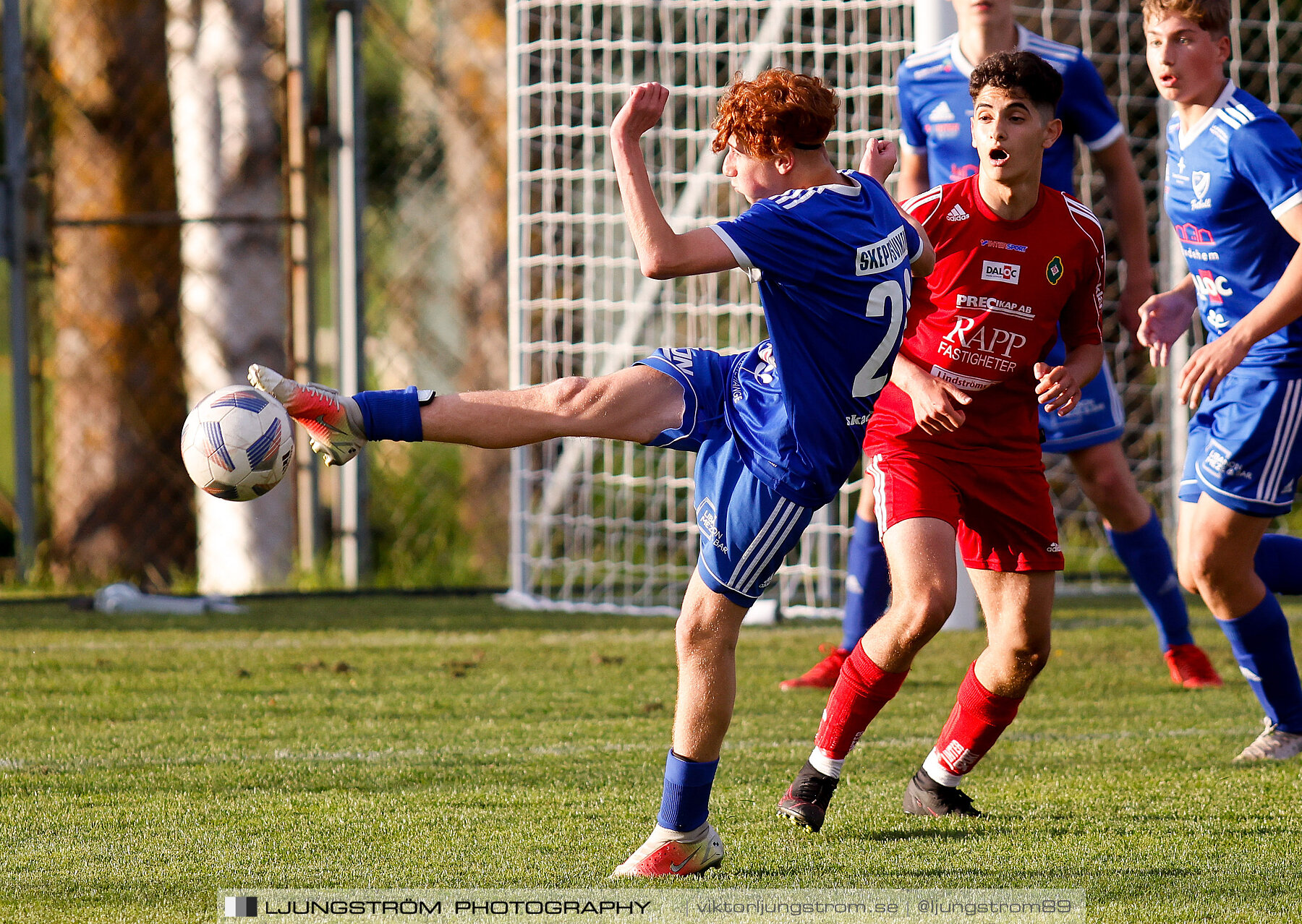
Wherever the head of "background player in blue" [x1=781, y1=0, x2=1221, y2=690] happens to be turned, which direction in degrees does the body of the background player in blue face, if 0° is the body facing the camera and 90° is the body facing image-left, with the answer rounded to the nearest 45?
approximately 0°

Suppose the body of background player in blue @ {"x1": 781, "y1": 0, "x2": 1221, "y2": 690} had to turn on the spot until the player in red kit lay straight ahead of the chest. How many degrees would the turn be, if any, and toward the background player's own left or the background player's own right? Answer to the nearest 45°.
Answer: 0° — they already face them

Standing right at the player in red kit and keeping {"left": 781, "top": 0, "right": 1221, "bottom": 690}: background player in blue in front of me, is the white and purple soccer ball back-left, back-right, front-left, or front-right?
back-left

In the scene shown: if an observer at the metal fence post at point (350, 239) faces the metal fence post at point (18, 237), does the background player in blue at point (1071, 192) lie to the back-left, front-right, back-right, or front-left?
back-left

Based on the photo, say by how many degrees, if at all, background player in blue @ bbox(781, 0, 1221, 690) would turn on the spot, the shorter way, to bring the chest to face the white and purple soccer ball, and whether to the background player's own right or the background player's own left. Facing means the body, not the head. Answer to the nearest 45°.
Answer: approximately 45° to the background player's own right

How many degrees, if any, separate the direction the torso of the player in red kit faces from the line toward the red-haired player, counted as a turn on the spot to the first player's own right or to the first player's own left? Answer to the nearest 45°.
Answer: approximately 45° to the first player's own right

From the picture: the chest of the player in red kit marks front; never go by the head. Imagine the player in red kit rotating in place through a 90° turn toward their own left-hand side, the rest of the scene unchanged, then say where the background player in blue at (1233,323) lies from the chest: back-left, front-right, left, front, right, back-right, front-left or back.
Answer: front-left

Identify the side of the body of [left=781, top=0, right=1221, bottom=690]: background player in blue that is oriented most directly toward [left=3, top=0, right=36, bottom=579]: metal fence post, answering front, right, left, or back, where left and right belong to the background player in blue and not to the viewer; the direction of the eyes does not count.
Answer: right

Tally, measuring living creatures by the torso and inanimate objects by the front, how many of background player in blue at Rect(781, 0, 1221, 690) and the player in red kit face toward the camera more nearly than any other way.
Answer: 2

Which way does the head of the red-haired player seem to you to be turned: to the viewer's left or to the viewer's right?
to the viewer's left
